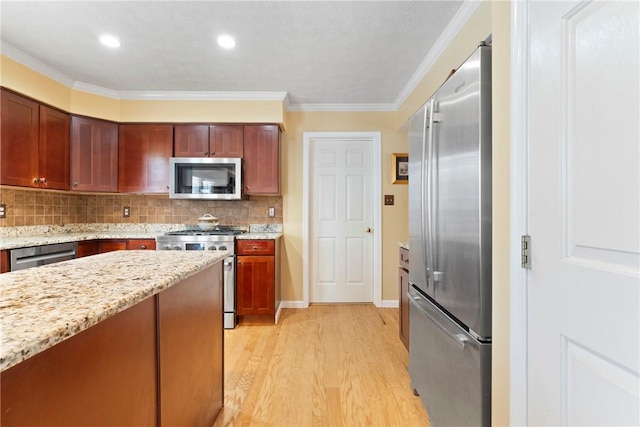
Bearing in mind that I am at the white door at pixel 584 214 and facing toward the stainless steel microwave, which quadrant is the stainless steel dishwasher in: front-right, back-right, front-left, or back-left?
front-left

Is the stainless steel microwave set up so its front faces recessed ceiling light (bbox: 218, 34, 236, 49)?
yes

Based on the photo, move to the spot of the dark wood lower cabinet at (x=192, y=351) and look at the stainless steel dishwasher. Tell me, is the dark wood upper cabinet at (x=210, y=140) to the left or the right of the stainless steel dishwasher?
right

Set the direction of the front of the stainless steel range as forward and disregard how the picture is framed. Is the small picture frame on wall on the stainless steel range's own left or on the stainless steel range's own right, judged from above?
on the stainless steel range's own left

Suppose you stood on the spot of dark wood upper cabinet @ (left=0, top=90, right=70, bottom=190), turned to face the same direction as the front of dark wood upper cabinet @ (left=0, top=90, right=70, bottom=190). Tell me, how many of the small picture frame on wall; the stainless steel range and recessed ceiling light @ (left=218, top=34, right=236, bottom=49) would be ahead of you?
3

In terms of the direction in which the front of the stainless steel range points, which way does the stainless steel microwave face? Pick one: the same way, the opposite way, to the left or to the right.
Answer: the same way

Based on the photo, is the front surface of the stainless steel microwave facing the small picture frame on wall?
no

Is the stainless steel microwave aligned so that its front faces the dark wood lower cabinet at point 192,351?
yes

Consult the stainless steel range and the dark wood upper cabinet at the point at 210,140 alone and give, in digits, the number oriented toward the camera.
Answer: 2

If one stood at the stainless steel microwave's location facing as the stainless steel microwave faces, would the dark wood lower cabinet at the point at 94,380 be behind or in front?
in front

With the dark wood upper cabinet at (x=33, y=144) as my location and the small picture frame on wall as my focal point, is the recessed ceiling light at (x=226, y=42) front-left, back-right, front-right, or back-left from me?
front-right

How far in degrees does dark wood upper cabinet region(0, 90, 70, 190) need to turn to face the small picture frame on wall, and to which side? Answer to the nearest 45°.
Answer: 0° — it already faces it

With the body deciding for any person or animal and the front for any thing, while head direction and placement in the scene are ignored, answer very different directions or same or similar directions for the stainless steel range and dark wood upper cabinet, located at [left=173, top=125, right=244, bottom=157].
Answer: same or similar directions

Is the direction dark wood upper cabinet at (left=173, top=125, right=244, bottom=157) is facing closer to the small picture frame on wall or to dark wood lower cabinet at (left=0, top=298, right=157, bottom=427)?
the dark wood lower cabinet

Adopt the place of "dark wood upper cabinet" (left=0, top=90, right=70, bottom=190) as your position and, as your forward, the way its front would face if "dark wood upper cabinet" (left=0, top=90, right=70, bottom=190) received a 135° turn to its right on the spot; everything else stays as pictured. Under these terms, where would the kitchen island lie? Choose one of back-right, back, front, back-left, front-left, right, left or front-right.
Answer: left

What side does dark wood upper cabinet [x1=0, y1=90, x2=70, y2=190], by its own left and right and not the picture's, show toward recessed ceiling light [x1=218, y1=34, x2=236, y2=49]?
front

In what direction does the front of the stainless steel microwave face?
toward the camera

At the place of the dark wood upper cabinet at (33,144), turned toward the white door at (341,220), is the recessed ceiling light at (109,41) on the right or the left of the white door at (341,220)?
right

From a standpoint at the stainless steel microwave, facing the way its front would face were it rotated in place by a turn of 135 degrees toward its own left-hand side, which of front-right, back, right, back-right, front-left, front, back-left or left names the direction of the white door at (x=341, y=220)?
front-right

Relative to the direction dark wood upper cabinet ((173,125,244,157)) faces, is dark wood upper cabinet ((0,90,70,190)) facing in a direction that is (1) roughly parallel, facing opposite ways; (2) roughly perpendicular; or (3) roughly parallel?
roughly perpendicular
